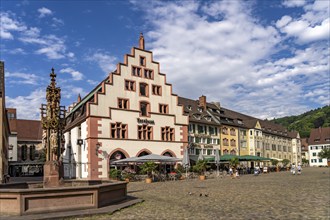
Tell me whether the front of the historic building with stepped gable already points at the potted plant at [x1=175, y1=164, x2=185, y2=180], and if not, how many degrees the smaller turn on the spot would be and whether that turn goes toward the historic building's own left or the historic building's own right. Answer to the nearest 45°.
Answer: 0° — it already faces it

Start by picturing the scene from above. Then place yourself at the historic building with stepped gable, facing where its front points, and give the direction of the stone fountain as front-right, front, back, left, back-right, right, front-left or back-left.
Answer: front-right

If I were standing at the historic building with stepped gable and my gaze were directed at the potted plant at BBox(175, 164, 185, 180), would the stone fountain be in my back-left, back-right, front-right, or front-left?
front-right

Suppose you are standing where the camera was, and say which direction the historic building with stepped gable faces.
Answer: facing the viewer and to the right of the viewer
